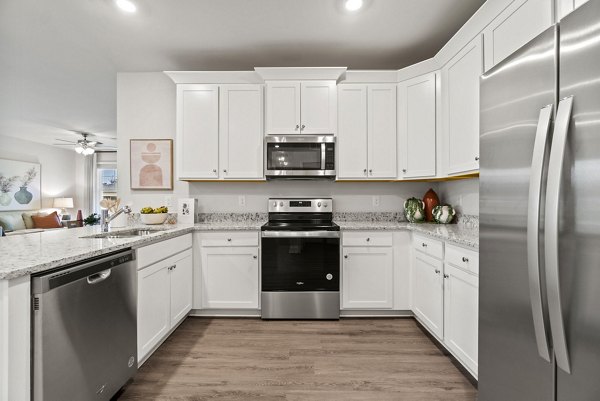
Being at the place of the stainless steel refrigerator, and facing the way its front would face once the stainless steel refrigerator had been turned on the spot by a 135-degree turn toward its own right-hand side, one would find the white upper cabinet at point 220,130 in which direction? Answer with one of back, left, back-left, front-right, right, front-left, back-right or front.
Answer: left

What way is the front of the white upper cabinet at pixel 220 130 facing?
toward the camera

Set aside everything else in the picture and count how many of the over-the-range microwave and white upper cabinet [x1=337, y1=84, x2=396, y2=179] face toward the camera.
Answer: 2

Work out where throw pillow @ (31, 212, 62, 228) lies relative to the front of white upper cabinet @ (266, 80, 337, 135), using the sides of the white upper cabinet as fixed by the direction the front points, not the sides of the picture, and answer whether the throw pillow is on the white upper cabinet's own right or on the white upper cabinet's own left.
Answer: on the white upper cabinet's own right

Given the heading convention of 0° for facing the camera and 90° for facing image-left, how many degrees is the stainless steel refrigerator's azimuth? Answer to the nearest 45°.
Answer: approximately 45°

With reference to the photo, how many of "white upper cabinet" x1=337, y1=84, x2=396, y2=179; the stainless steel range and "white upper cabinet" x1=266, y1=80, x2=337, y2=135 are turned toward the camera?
3

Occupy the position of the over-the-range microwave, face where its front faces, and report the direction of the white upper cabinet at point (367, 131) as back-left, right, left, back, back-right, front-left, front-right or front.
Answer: left

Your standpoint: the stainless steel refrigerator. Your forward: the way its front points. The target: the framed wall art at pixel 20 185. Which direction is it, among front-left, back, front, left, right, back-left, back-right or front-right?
front-right

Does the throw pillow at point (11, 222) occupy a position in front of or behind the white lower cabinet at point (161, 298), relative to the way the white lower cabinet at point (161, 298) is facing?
behind

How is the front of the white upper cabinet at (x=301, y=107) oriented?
toward the camera
